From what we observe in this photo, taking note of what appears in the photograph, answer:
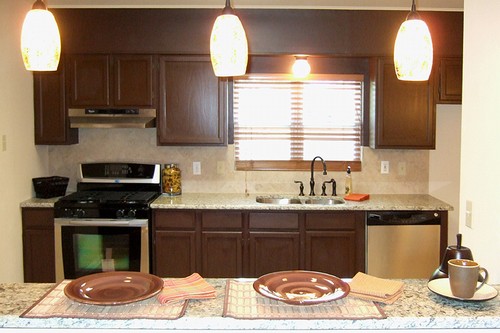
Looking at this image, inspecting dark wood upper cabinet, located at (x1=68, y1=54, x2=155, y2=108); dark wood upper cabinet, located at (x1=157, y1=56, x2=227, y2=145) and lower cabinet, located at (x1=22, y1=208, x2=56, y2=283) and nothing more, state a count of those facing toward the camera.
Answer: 3

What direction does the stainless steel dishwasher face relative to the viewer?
toward the camera

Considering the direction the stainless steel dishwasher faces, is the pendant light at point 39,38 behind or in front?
in front

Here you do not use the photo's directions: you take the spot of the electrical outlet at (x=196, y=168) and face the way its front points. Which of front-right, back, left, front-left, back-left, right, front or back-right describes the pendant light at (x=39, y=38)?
front

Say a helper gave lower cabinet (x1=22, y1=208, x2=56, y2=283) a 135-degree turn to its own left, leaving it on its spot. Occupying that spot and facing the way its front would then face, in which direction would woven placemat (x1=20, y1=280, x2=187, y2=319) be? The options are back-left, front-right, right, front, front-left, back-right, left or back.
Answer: back-right

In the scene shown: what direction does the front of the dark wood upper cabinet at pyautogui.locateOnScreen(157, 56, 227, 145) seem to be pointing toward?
toward the camera

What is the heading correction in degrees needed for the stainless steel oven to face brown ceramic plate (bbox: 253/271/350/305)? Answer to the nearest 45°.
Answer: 0° — it already faces it

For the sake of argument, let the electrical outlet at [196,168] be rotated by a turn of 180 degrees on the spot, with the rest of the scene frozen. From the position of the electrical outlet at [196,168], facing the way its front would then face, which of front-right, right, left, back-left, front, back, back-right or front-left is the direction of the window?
right

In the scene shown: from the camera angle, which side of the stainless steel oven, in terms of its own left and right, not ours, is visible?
front

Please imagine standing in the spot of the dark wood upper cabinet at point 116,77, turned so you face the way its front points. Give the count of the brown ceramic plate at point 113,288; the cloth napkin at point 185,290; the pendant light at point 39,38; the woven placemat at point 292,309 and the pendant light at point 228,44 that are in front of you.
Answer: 5

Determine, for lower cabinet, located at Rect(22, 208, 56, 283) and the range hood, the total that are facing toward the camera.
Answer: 2

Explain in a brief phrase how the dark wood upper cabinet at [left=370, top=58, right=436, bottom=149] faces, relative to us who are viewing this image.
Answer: facing the viewer

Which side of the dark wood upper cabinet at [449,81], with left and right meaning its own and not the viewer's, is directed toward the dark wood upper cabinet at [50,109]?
right
